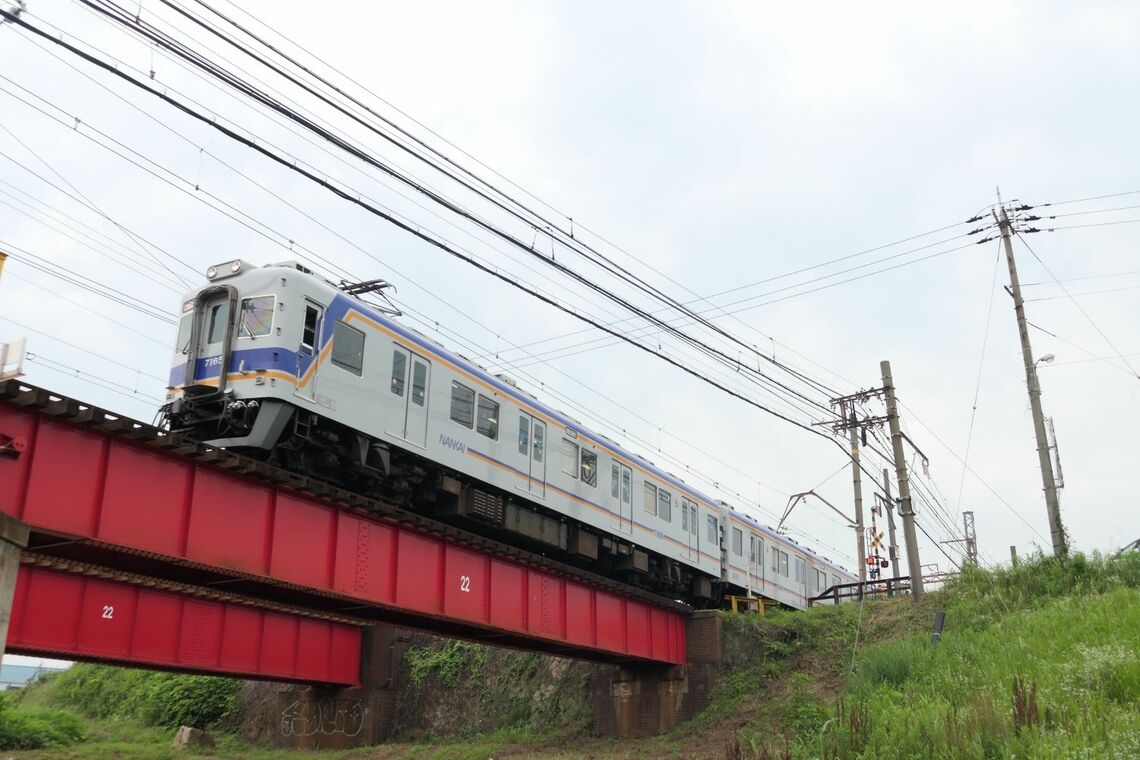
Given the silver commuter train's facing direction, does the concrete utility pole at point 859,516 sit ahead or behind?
behind

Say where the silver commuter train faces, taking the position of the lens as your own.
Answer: facing the viewer and to the left of the viewer

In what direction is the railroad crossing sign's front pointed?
toward the camera

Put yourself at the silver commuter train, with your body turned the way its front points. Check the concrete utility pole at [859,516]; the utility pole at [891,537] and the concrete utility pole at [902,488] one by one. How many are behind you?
3

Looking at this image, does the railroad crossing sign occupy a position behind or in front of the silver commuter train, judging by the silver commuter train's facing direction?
behind

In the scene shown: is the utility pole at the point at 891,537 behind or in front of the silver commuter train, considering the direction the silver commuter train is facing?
behind

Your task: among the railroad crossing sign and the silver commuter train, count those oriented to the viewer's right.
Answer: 0

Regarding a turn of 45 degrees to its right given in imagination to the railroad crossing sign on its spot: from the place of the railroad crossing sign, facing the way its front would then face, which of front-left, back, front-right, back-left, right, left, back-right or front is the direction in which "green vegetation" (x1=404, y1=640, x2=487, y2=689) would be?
front
